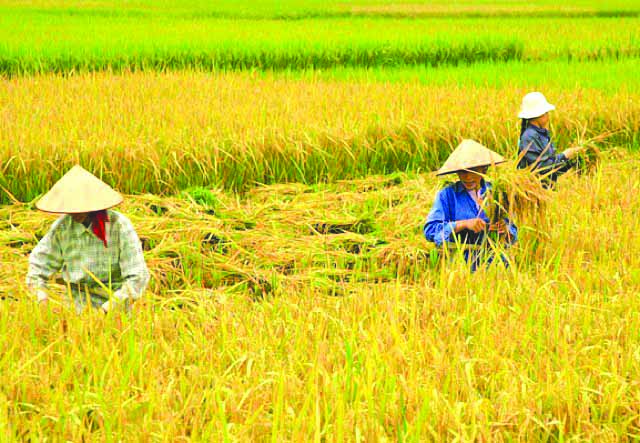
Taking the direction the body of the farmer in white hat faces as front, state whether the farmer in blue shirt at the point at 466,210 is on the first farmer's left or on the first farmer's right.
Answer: on the first farmer's right

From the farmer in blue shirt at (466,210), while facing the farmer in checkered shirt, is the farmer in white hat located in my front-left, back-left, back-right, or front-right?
back-right

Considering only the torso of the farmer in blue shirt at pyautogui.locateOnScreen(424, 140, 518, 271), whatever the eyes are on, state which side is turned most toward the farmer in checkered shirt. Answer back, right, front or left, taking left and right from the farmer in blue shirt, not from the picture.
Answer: right

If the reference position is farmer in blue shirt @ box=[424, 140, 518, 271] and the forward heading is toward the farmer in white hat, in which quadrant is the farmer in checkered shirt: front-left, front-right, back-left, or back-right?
back-left

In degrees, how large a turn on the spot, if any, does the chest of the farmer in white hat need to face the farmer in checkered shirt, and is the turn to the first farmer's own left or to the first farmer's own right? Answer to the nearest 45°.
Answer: approximately 135° to the first farmer's own right

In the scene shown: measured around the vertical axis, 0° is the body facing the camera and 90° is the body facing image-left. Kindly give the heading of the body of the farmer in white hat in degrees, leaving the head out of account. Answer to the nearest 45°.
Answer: approximately 270°

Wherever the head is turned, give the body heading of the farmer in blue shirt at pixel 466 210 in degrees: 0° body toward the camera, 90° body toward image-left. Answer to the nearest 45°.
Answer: approximately 315°

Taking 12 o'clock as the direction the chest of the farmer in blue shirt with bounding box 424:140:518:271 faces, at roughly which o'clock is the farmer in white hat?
The farmer in white hat is roughly at 8 o'clock from the farmer in blue shirt.
